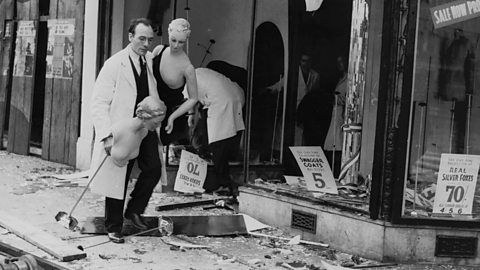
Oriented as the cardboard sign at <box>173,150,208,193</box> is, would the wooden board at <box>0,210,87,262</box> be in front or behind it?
in front

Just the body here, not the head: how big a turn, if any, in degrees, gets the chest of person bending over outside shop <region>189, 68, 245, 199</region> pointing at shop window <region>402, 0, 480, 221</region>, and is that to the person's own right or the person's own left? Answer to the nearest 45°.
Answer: approximately 135° to the person's own left

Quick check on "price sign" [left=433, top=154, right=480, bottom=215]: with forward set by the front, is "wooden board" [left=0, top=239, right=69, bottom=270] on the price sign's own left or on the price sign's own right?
on the price sign's own right

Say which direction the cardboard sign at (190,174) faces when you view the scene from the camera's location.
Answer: facing the viewer

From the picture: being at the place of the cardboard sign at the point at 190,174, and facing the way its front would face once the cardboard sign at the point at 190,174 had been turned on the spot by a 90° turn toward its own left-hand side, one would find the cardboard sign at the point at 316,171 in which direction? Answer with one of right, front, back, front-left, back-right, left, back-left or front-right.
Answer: front-right

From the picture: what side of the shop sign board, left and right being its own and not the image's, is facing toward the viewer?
front

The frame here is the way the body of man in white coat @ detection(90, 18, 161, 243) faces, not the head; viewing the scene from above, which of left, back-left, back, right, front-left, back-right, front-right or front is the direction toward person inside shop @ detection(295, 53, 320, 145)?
left

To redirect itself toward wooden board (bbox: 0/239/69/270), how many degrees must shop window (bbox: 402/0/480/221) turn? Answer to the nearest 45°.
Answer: approximately 45° to its right

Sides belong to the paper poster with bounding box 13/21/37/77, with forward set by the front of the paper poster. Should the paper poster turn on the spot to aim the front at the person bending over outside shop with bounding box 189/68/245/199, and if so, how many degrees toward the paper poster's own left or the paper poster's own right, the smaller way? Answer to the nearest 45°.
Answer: approximately 45° to the paper poster's own left

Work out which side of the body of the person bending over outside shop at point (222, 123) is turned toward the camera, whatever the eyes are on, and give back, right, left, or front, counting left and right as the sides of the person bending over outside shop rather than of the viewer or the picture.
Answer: left

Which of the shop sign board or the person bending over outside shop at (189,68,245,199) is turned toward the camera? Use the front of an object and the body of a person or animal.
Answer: the shop sign board

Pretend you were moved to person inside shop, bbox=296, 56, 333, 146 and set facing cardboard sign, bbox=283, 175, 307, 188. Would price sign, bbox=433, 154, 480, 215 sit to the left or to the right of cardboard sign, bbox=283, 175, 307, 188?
left
